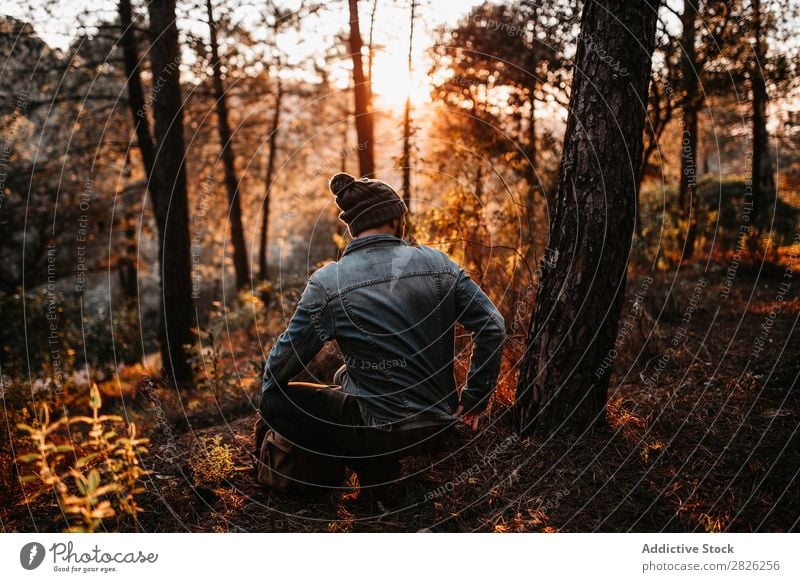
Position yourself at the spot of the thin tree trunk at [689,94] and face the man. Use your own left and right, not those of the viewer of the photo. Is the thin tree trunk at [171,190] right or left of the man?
right

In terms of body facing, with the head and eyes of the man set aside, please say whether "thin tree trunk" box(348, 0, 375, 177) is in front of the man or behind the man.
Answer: in front

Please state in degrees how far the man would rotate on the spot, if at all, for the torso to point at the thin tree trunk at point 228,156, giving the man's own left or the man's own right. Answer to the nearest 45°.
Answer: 0° — they already face it

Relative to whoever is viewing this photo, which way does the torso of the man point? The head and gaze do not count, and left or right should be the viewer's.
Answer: facing away from the viewer

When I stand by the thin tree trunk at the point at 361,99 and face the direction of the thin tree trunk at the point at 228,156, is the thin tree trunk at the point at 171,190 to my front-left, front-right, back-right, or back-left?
front-left

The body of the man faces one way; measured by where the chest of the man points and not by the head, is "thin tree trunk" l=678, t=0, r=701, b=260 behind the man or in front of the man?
in front

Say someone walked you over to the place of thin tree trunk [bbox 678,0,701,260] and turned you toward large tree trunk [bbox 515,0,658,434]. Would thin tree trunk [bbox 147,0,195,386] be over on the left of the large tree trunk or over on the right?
right

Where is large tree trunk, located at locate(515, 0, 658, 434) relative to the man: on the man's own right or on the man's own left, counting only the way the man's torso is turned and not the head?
on the man's own right
